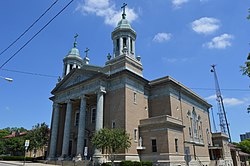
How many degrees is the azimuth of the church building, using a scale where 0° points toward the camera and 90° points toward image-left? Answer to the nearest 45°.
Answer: approximately 45°

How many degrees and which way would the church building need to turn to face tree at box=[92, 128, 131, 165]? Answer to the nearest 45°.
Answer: approximately 45° to its left

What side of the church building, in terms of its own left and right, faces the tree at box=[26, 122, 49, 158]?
right
